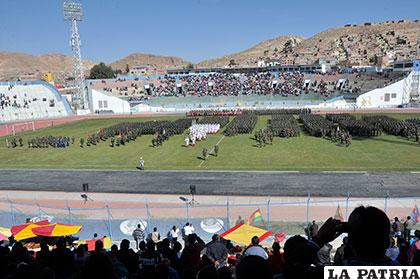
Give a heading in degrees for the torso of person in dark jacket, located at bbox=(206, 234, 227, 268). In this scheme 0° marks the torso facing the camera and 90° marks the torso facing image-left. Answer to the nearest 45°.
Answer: approximately 180°

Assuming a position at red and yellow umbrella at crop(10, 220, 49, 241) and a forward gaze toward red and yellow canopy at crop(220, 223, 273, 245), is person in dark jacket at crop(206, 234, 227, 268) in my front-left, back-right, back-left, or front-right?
front-right

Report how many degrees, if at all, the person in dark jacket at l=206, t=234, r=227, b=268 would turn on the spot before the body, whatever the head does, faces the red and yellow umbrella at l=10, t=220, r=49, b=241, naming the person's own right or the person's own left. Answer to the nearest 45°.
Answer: approximately 45° to the person's own left

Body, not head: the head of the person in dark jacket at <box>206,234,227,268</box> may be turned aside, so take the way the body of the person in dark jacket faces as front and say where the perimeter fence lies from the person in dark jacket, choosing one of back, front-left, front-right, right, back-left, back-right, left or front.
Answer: front

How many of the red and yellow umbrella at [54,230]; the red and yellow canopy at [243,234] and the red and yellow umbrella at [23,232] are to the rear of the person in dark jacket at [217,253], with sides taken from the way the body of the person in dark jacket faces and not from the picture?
0

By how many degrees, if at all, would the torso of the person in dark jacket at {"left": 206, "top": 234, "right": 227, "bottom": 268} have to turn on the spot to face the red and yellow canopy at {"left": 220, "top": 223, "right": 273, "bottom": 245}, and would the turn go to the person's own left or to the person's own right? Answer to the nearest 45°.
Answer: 0° — they already face it

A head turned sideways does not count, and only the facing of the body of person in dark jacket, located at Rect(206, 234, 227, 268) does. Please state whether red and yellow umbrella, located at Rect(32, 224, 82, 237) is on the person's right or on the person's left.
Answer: on the person's left
